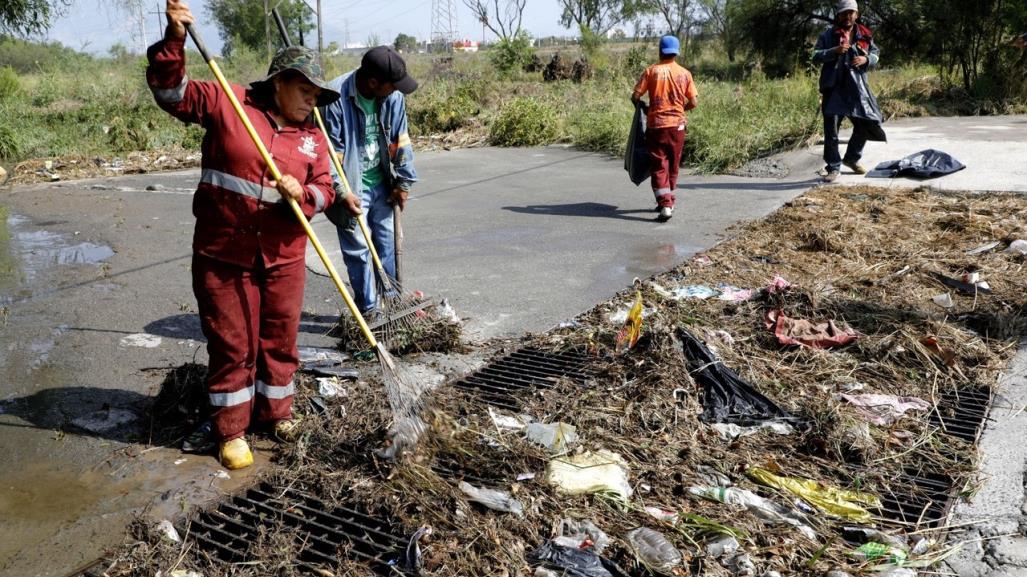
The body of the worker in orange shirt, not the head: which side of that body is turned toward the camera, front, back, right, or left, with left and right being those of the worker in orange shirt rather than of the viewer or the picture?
back

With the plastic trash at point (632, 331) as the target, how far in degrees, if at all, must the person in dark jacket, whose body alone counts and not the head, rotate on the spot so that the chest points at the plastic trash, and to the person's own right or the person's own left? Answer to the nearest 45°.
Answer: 0° — they already face it

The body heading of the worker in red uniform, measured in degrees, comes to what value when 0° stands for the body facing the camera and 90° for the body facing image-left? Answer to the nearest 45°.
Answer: approximately 315°

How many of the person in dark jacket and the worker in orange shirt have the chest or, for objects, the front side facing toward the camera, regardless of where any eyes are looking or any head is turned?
1

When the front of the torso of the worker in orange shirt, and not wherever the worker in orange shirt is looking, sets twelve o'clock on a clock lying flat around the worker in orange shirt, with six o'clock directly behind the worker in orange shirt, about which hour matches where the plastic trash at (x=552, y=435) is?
The plastic trash is roughly at 6 o'clock from the worker in orange shirt.

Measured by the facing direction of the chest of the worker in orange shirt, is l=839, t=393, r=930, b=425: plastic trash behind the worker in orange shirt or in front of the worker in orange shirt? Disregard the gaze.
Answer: behind

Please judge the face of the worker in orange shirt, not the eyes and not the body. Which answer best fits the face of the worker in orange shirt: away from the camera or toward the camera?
away from the camera

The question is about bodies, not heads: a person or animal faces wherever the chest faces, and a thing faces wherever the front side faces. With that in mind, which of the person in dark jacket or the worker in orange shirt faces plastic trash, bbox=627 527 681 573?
the person in dark jacket

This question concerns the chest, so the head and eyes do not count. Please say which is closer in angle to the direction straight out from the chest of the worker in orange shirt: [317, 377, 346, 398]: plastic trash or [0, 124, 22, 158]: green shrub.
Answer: the green shrub

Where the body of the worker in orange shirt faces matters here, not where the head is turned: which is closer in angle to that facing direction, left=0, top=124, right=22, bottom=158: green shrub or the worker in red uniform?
the green shrub
